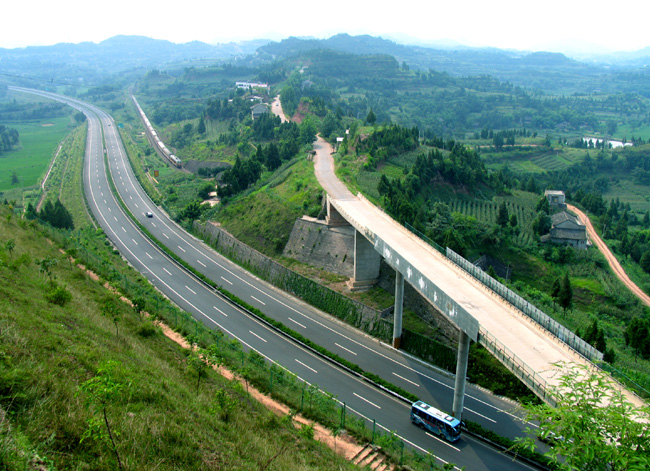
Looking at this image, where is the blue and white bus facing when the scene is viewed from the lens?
facing the viewer and to the right of the viewer

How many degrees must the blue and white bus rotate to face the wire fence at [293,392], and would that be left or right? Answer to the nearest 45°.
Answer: approximately 135° to its right

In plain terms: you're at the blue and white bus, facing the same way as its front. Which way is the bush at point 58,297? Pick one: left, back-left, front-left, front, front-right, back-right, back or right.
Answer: back-right

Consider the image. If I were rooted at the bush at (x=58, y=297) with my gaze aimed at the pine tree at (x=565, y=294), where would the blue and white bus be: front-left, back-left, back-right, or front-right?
front-right

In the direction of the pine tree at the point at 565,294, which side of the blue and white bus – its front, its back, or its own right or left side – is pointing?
left
